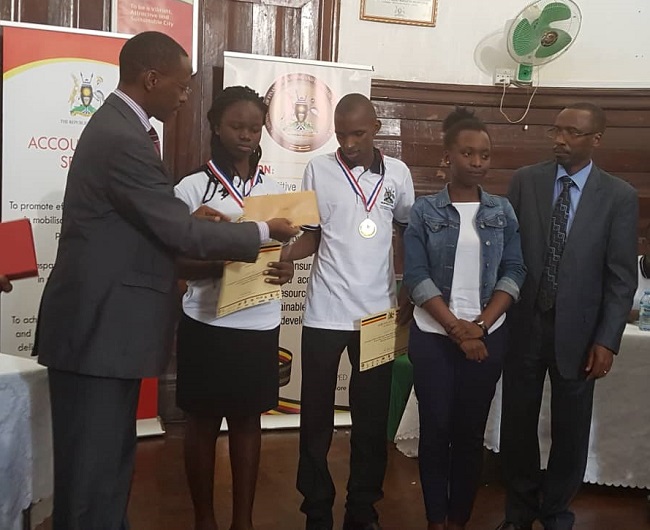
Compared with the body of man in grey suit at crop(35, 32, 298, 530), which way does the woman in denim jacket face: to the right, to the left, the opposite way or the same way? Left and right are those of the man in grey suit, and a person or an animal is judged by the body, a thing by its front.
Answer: to the right

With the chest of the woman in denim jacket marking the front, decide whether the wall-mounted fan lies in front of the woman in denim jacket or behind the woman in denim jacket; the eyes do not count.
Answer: behind

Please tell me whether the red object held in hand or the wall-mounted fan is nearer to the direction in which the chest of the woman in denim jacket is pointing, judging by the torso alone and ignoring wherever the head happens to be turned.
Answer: the red object held in hand

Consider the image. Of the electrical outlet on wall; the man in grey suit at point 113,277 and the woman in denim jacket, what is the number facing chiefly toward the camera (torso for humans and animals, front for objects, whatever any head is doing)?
2

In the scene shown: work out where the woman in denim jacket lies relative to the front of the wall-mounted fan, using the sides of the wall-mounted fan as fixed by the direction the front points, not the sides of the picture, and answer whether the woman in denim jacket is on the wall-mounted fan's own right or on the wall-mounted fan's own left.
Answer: on the wall-mounted fan's own right

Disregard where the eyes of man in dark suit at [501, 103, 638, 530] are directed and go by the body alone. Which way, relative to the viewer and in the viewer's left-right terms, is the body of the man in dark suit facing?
facing the viewer and to the left of the viewer

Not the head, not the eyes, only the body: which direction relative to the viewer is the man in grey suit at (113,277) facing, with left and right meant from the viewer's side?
facing to the right of the viewer

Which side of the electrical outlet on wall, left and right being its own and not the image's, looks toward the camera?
front

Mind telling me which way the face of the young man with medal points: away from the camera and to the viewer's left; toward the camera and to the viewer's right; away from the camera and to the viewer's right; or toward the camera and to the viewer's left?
toward the camera and to the viewer's left

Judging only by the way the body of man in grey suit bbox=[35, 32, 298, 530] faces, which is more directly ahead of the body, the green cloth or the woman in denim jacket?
the woman in denim jacket
